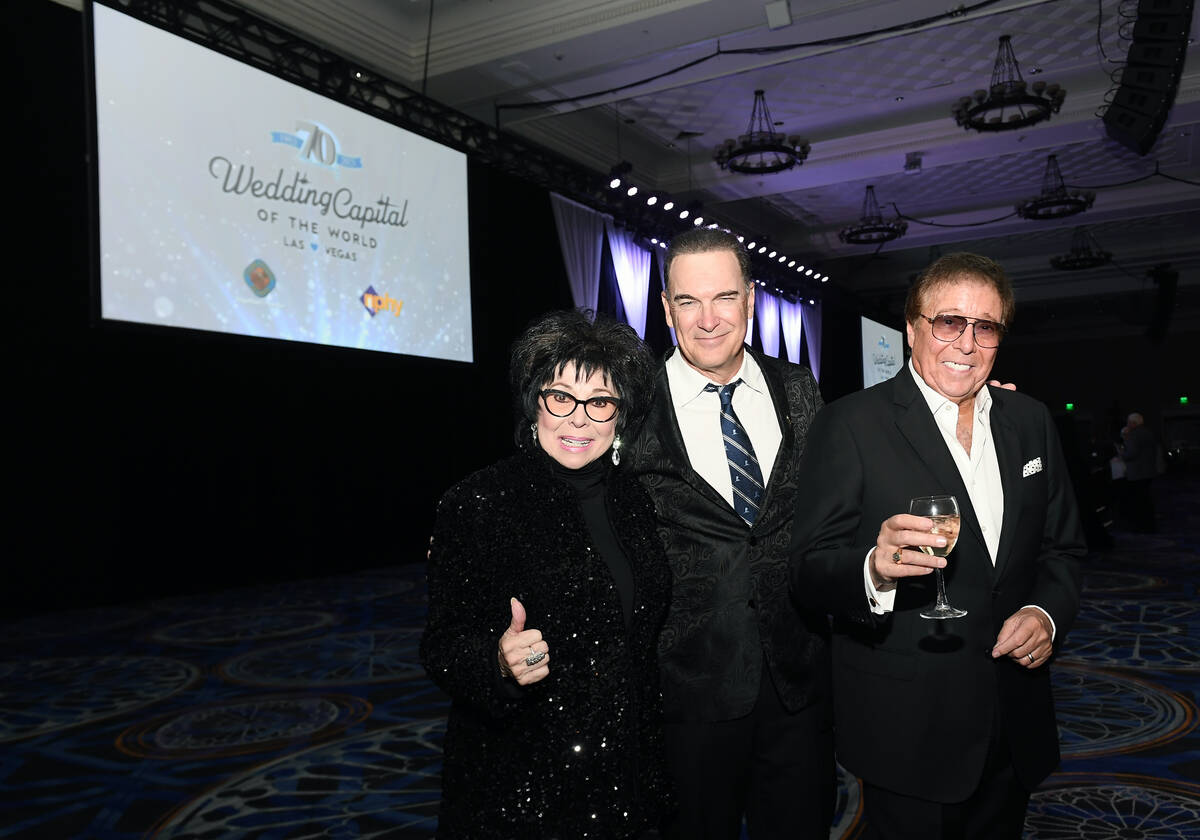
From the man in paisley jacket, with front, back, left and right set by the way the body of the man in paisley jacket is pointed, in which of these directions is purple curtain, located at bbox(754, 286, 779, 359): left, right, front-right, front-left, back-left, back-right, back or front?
back

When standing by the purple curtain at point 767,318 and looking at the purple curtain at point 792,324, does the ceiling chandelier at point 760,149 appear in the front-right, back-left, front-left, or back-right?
back-right

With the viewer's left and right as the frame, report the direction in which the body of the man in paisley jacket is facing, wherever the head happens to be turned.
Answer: facing the viewer

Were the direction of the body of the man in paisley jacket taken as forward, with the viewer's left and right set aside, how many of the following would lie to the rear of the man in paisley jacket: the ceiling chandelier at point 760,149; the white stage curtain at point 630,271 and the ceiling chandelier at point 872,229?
3

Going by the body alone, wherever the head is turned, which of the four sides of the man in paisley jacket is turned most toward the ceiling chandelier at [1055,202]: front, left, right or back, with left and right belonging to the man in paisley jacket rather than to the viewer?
back

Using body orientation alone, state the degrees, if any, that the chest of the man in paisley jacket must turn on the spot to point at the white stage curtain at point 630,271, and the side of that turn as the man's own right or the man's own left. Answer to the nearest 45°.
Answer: approximately 180°

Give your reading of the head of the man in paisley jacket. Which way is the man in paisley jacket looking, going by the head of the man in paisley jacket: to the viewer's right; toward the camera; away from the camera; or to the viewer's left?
toward the camera

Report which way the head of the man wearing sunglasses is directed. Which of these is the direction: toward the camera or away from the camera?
toward the camera

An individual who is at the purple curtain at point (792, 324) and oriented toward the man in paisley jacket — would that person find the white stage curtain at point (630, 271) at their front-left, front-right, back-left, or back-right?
front-right

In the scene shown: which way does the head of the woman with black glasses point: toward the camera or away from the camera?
toward the camera

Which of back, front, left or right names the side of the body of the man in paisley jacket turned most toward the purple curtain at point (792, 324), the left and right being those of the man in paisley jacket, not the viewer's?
back

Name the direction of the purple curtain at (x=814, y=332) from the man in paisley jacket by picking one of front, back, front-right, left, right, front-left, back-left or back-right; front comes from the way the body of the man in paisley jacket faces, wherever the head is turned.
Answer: back

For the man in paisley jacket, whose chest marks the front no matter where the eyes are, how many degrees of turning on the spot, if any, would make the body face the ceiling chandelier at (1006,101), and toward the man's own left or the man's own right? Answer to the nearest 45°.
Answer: approximately 180°

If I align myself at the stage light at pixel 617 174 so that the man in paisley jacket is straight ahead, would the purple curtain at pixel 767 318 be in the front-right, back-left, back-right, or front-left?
back-left
